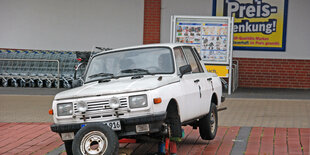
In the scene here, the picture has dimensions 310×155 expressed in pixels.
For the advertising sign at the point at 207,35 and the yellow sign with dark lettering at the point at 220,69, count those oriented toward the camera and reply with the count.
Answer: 2

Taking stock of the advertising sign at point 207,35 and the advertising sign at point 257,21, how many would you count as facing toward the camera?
2

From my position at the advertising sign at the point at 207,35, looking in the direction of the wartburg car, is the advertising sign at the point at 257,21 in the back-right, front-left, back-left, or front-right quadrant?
back-left

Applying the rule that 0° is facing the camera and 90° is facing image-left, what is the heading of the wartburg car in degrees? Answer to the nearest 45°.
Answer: approximately 45°

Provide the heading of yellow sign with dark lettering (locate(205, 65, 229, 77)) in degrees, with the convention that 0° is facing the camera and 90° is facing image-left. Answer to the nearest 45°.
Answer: approximately 0°

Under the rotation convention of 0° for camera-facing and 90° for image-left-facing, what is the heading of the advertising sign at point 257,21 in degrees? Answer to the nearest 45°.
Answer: approximately 0°

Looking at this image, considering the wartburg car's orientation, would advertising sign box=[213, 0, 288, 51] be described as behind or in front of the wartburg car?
behind

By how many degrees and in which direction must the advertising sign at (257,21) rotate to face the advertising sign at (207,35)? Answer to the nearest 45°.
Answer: approximately 45° to its right
